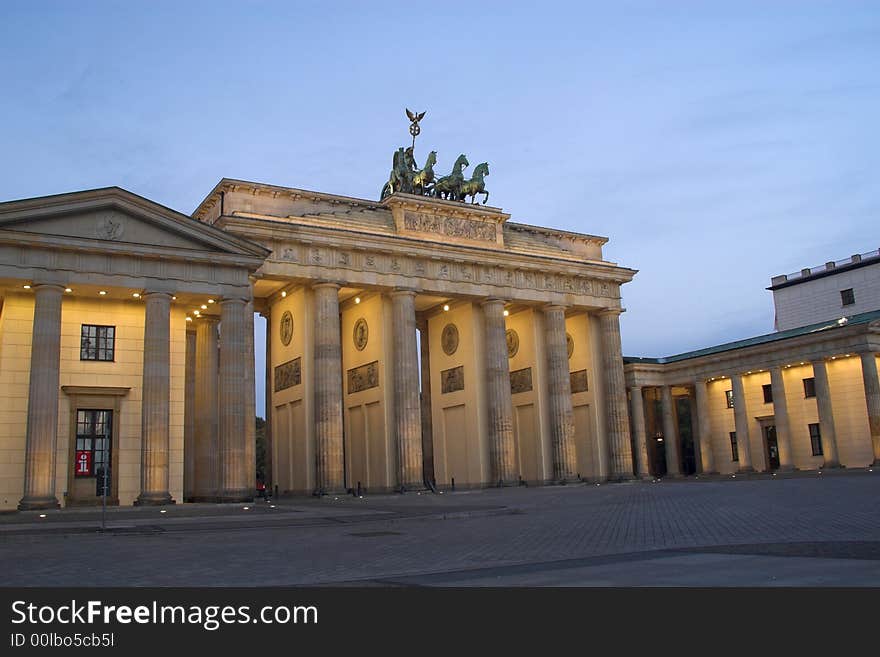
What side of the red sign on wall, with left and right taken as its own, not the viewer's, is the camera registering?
front
